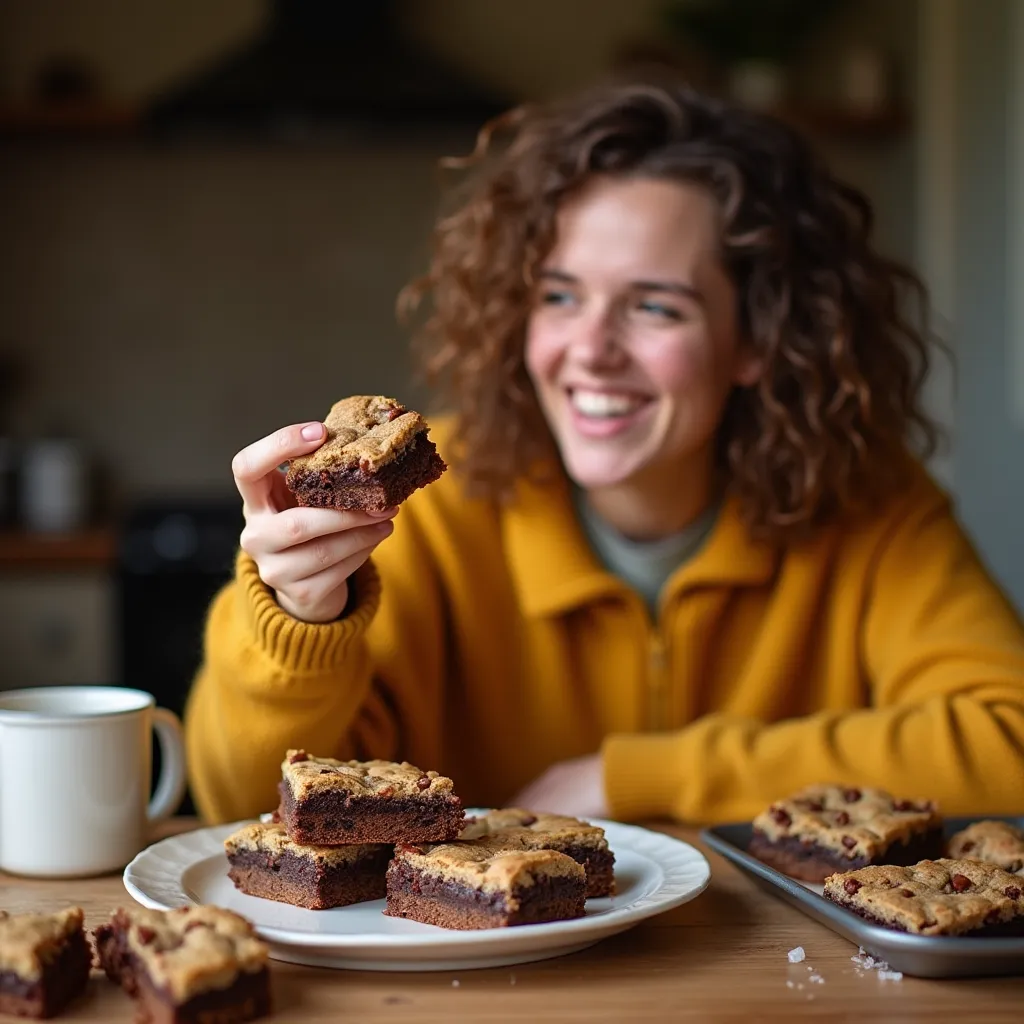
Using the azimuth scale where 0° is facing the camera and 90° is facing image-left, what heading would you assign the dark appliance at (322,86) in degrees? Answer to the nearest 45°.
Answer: approximately 0°

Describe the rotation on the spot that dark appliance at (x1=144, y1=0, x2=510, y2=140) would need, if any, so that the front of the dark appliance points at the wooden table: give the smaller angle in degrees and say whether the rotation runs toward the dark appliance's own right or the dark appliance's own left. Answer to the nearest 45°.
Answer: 0° — it already faces it

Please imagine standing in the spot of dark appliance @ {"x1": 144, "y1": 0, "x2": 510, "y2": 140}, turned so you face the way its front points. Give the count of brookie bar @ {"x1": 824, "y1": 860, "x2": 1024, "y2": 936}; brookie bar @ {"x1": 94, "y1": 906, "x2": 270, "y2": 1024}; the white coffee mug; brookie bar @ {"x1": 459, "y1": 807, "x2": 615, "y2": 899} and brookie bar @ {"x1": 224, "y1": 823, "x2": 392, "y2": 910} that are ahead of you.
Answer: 5

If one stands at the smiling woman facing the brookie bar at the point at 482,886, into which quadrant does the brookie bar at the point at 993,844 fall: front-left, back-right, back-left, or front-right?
front-left

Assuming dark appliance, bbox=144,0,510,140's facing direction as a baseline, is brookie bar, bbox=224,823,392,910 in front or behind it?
in front

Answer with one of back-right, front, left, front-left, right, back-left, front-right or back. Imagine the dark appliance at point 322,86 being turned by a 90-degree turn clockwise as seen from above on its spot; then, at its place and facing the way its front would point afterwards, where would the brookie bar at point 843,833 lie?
left

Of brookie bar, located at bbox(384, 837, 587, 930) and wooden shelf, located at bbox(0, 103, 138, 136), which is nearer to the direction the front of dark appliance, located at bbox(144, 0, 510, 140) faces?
the brookie bar

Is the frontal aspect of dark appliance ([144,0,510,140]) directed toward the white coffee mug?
yes

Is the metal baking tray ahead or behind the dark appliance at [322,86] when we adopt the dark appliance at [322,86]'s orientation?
ahead

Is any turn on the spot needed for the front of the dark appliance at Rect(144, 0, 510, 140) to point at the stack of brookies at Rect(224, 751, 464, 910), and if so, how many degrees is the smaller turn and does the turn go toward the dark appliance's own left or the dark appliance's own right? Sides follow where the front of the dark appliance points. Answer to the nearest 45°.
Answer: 0° — it already faces it

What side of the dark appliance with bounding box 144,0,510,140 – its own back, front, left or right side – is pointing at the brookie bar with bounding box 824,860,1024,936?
front

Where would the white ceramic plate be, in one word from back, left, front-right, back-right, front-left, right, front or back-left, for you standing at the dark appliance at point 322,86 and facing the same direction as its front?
front
